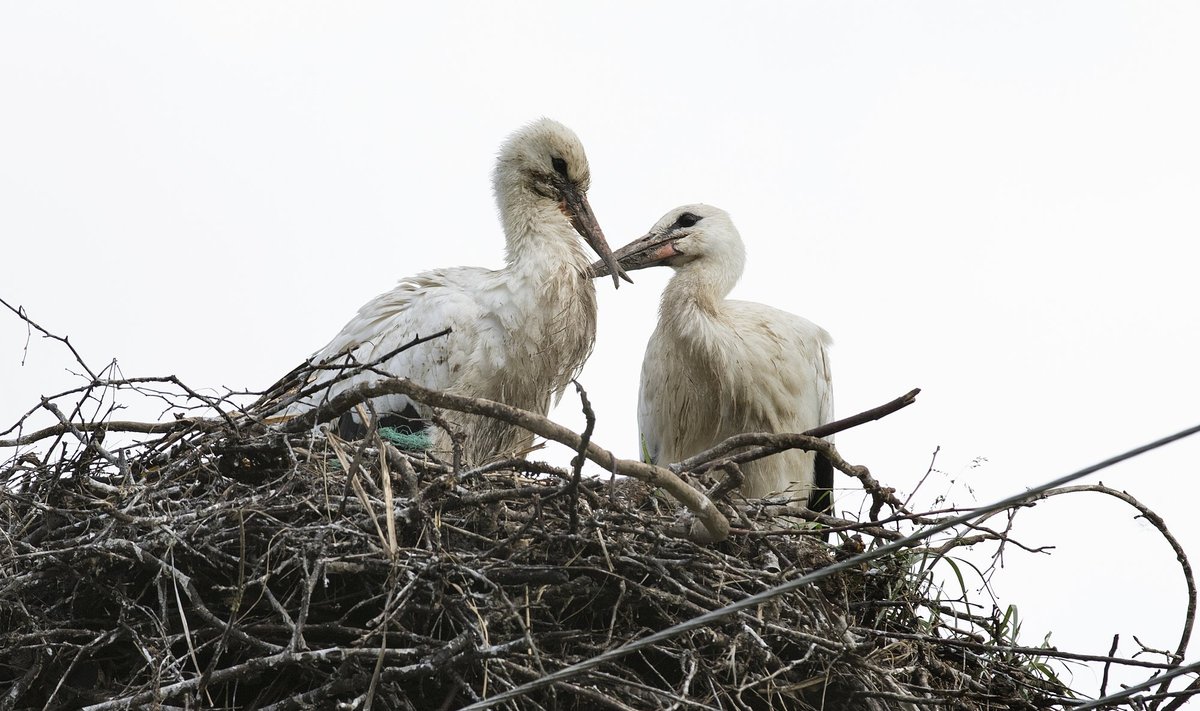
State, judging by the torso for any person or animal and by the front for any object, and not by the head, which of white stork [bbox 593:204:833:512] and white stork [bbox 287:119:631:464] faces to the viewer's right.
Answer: white stork [bbox 287:119:631:464]

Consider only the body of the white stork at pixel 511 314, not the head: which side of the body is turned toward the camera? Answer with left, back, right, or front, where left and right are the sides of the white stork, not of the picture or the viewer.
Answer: right

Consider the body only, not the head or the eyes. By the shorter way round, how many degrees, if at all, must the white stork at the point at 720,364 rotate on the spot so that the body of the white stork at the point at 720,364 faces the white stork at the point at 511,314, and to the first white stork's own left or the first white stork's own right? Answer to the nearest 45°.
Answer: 0° — it already faces it

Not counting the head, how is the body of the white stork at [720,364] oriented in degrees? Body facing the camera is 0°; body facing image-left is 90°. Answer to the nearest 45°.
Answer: approximately 45°

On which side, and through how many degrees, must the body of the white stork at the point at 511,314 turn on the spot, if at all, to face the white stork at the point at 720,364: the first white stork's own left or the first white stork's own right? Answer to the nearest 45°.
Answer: approximately 45° to the first white stork's own left

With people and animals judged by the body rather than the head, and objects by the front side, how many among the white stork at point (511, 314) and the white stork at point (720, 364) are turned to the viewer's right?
1
